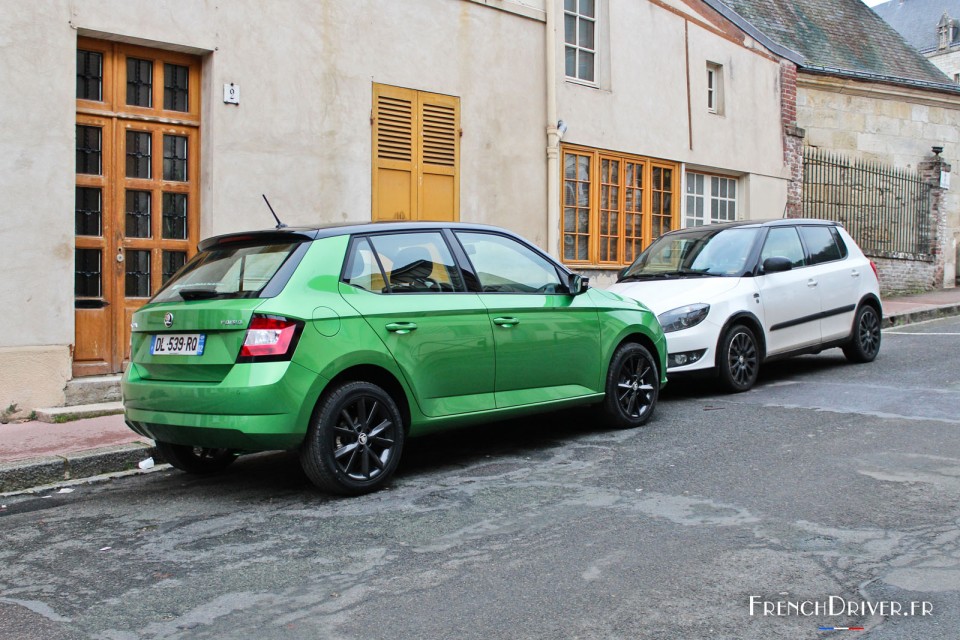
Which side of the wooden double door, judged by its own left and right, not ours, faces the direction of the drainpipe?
left

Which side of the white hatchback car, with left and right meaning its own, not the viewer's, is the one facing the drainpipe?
right

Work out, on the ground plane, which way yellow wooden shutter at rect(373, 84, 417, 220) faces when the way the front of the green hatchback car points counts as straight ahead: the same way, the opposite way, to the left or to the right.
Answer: to the right

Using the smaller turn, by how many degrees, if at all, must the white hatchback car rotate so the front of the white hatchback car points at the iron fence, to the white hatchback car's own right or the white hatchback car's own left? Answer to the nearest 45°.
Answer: approximately 135° to the white hatchback car's own right

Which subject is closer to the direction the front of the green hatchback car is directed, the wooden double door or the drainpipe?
the drainpipe

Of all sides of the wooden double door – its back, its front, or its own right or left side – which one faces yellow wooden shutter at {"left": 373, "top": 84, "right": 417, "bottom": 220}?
left

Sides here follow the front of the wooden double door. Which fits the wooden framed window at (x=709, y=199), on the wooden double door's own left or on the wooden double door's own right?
on the wooden double door's own left

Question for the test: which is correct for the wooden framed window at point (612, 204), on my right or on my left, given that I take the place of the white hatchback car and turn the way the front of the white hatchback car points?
on my right

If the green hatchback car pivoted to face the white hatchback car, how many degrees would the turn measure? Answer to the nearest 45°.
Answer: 0° — it already faces it

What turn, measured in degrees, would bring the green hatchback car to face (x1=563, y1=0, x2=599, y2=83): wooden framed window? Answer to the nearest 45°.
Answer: approximately 45° to its left

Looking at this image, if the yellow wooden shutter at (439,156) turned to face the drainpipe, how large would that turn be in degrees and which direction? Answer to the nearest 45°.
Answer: approximately 90° to its left

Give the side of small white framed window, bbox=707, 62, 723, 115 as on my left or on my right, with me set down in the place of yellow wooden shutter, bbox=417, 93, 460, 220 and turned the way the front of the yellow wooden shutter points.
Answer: on my left
